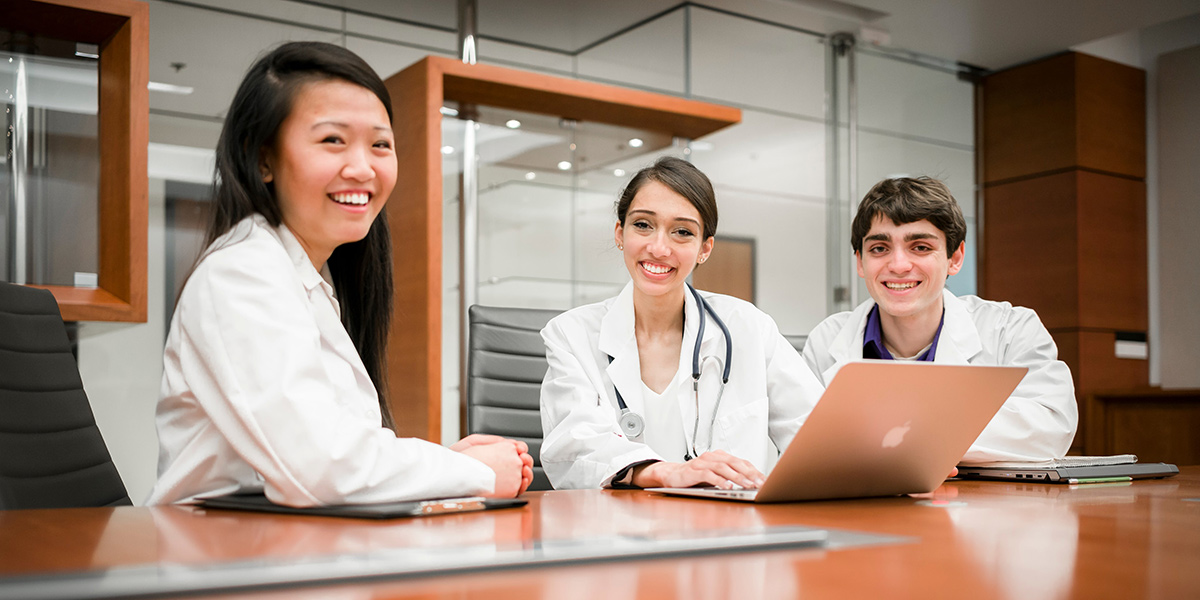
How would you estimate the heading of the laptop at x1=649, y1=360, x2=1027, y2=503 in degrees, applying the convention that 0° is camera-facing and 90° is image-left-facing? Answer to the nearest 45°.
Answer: approximately 135°

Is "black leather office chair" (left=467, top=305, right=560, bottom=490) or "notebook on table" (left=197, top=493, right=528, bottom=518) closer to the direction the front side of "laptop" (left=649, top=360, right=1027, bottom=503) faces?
the black leather office chair

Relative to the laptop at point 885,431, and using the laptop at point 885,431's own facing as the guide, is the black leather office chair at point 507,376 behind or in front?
in front

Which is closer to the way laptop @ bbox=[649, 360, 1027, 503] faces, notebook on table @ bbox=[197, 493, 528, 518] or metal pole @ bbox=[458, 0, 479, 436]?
the metal pole

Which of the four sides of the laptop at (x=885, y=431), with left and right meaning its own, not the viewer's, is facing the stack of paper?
right

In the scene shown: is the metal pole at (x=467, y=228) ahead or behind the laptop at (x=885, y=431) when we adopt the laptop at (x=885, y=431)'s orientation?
ahead

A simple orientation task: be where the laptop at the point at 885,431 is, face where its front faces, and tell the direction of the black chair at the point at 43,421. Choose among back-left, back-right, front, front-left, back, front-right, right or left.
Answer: front-left

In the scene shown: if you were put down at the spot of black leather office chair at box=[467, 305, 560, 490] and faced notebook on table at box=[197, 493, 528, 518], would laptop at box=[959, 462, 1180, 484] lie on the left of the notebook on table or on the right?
left

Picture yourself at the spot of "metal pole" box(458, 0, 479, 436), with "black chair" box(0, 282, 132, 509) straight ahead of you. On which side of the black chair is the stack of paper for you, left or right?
left

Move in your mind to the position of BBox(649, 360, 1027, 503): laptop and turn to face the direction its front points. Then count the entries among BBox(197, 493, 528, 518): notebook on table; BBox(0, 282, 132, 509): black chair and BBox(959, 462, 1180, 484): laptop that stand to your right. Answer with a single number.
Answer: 1

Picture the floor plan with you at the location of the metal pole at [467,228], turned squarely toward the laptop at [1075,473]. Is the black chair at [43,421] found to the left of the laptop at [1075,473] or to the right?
right
